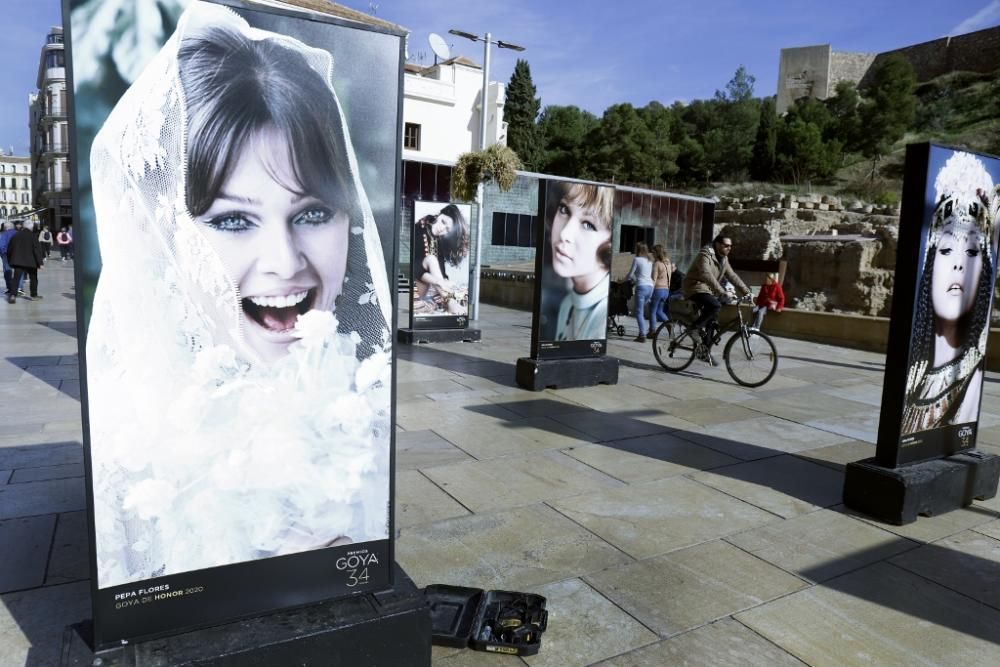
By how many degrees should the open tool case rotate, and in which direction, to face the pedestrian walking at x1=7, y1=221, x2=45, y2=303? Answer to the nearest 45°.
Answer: approximately 135° to its left

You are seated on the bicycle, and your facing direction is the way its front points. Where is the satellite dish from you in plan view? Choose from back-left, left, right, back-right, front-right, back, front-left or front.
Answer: back

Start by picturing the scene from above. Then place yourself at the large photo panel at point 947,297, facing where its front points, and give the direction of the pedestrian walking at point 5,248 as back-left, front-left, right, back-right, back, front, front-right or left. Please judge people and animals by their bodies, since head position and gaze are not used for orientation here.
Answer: back-right

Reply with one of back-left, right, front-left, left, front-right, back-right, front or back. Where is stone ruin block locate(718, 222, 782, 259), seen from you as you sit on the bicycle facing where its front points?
back-left

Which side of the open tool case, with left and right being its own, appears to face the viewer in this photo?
right

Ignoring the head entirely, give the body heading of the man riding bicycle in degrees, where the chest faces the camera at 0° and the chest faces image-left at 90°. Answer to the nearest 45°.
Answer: approximately 315°
